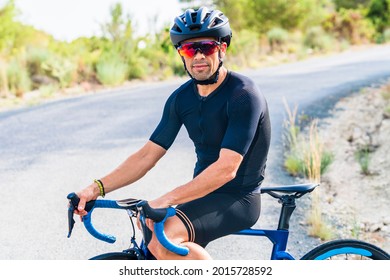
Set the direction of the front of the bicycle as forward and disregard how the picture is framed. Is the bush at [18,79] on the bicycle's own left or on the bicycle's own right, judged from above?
on the bicycle's own right

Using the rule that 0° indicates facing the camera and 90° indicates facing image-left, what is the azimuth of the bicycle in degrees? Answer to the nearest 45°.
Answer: approximately 45°

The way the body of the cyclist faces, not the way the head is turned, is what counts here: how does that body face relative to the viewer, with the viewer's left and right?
facing the viewer and to the left of the viewer

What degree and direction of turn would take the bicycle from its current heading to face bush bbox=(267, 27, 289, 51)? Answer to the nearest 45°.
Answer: approximately 135° to its right

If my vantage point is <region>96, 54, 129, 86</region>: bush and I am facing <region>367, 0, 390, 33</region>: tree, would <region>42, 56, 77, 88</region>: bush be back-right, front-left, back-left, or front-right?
back-left

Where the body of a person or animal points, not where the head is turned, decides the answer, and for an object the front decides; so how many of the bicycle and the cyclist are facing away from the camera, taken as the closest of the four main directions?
0

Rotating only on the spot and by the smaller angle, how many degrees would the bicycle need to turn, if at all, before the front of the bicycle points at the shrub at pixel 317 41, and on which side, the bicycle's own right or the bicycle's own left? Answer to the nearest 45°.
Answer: approximately 135° to the bicycle's own right

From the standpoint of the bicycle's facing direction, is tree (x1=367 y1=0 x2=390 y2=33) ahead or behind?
behind

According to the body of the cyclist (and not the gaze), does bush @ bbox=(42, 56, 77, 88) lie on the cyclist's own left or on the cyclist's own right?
on the cyclist's own right
